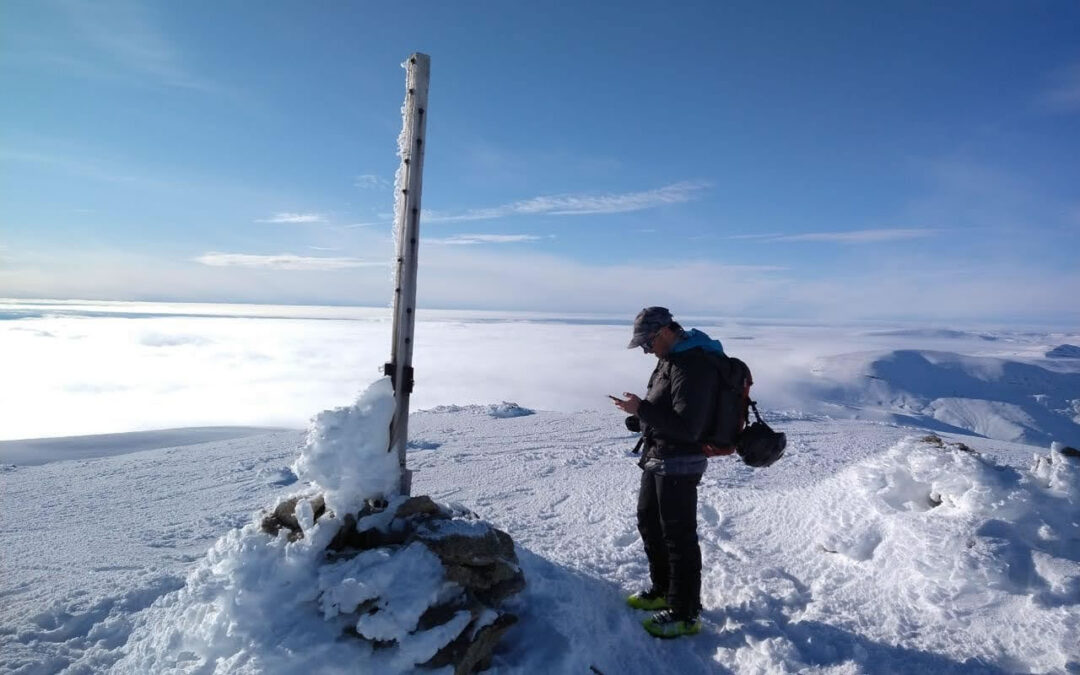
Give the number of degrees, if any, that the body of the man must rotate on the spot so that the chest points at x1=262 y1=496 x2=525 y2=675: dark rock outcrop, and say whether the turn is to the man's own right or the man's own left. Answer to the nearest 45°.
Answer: approximately 45° to the man's own left

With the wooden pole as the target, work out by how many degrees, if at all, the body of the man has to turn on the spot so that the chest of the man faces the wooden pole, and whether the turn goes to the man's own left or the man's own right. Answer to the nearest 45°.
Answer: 0° — they already face it

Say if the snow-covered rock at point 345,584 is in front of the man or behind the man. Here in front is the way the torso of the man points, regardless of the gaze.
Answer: in front

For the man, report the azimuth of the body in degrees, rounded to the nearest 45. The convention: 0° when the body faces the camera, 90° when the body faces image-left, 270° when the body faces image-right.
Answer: approximately 90°

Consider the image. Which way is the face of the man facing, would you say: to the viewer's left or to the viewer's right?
to the viewer's left
